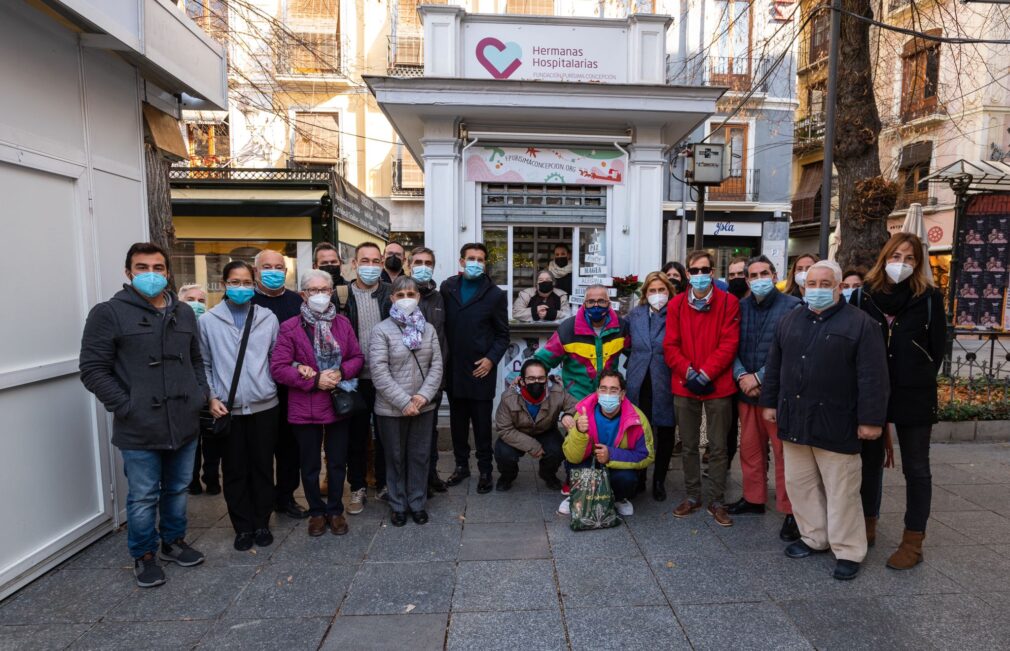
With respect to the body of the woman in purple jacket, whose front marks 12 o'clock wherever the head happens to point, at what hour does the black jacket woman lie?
The black jacket woman is roughly at 10 o'clock from the woman in purple jacket.

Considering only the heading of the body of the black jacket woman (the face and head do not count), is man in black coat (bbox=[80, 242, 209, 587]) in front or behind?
in front

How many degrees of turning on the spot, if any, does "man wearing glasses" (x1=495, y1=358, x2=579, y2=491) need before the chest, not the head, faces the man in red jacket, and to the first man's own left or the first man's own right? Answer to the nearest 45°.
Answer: approximately 90° to the first man's own left

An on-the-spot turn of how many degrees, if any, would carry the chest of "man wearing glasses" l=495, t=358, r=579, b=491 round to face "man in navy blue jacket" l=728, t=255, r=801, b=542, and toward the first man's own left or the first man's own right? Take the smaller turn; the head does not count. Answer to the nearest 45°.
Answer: approximately 90° to the first man's own left

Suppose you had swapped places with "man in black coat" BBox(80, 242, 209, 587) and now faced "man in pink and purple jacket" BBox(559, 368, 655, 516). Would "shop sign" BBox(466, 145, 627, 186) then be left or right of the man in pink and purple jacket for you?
left

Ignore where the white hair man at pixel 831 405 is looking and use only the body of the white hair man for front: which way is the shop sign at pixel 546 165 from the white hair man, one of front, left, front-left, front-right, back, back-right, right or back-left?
right

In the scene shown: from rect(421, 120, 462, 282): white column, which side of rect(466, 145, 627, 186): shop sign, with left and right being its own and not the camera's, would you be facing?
right
